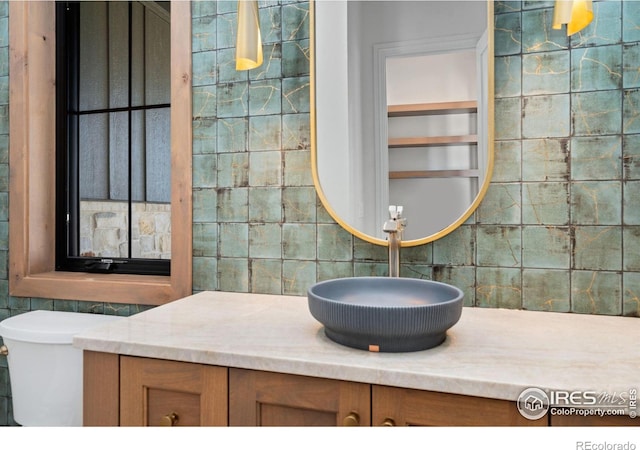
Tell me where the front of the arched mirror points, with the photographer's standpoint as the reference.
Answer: facing the viewer

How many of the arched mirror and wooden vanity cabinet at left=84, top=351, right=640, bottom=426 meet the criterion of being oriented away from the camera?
0

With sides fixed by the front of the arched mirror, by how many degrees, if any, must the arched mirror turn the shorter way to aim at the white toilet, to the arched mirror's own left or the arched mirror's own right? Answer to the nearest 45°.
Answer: approximately 90° to the arched mirror's own right

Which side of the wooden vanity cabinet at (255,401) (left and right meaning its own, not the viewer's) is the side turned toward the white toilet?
right
